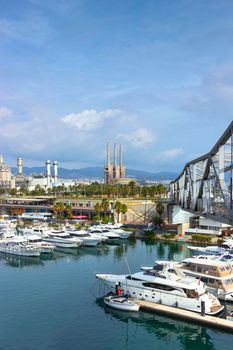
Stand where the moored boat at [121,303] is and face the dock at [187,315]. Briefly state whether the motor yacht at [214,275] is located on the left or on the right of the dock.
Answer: left

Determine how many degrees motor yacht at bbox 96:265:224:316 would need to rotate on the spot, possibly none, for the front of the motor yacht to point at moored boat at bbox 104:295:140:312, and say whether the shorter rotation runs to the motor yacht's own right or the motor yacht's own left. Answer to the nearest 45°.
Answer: approximately 45° to the motor yacht's own left

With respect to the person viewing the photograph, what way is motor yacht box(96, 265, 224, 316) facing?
facing away from the viewer and to the left of the viewer

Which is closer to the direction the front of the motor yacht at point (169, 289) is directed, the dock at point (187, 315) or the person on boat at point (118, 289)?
the person on boat

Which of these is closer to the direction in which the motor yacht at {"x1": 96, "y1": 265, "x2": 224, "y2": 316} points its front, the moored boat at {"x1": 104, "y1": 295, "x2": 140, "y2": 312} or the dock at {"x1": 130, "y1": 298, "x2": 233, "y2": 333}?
the moored boat

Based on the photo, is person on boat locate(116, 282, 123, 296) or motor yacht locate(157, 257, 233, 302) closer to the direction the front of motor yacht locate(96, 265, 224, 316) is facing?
the person on boat
